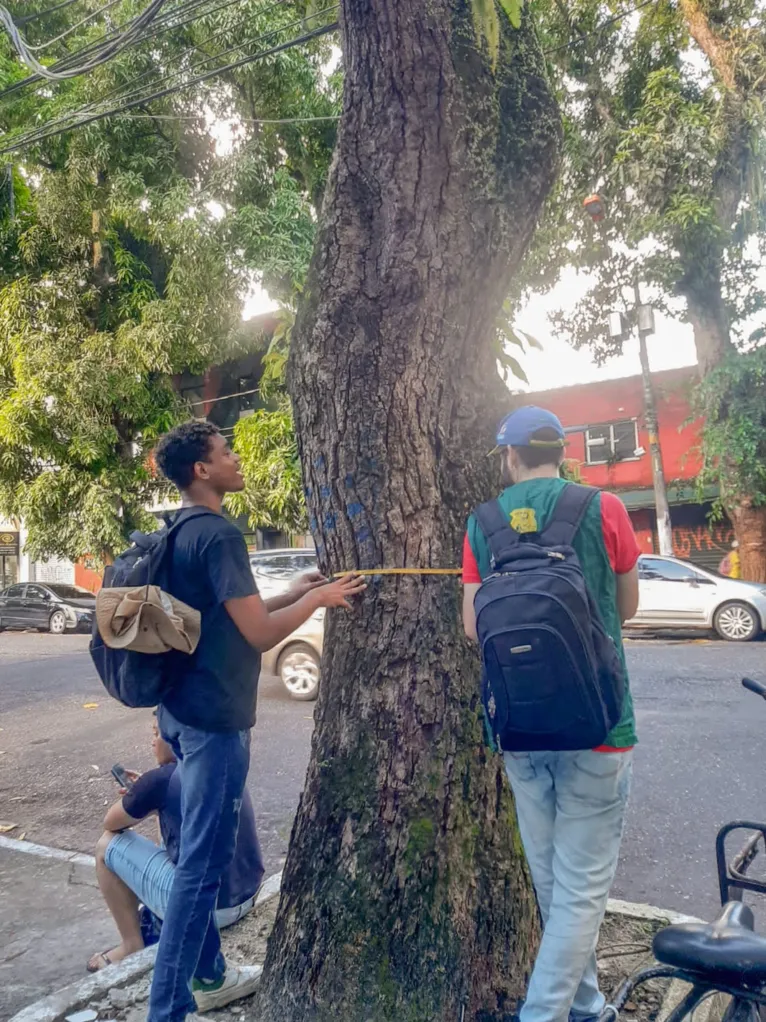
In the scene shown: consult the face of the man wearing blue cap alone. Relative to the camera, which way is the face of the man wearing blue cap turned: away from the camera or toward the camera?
away from the camera

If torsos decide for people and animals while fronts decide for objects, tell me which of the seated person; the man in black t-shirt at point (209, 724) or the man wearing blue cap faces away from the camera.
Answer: the man wearing blue cap

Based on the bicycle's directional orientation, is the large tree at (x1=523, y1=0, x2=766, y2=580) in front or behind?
in front

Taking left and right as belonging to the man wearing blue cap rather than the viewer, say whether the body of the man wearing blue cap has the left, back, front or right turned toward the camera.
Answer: back

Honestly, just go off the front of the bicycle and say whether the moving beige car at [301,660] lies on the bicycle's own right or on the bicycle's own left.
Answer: on the bicycle's own left

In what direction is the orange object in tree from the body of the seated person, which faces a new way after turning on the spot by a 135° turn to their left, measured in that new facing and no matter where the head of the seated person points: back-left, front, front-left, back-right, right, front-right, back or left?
left

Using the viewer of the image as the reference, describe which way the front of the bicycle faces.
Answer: facing away from the viewer and to the right of the viewer

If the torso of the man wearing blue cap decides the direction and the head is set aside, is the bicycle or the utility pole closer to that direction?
the utility pole

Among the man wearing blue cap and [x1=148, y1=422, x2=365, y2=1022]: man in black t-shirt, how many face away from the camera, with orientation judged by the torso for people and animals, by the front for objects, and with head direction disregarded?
1

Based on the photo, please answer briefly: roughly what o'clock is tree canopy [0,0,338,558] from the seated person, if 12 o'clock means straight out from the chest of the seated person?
The tree canopy is roughly at 3 o'clock from the seated person.

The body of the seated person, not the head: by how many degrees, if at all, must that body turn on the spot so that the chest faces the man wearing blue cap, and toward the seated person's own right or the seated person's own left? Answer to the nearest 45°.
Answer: approximately 135° to the seated person's own left

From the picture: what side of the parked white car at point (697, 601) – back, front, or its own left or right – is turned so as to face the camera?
right

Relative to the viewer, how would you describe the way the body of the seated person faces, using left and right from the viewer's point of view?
facing to the left of the viewer

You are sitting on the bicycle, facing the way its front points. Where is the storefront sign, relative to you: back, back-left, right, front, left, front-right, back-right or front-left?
left

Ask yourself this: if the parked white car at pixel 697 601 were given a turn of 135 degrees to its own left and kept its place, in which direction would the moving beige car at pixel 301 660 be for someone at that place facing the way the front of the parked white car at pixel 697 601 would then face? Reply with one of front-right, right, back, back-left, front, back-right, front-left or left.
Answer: left

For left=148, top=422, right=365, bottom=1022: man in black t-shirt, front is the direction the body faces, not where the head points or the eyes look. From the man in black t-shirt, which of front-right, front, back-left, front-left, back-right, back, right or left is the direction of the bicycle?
front-right
